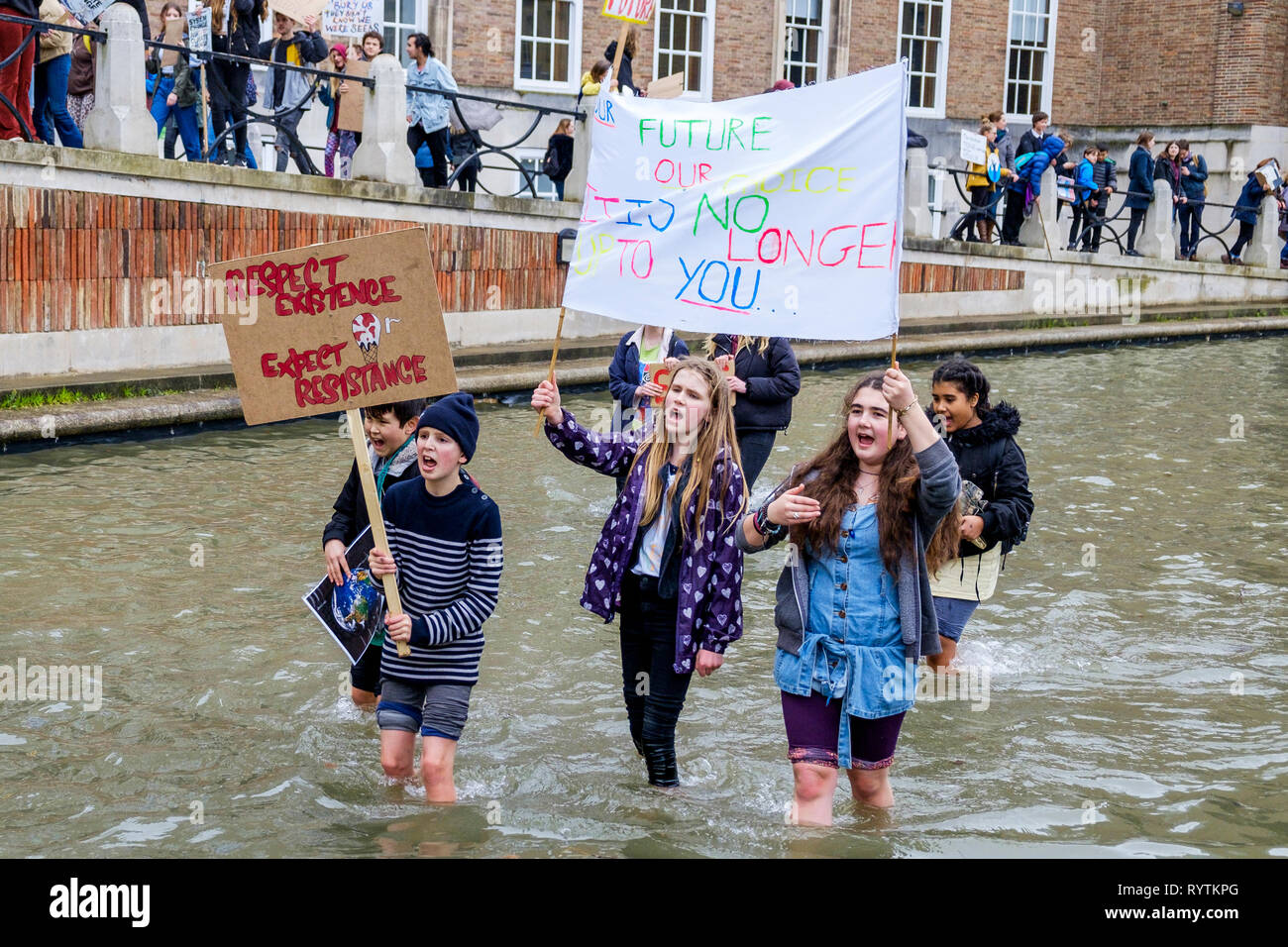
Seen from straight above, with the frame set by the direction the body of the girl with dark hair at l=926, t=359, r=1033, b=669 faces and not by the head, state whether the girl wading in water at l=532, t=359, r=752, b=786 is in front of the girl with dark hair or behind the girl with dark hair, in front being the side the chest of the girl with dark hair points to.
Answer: in front

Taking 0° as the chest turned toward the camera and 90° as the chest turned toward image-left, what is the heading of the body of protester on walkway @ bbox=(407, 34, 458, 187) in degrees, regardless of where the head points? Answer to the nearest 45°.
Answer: approximately 45°

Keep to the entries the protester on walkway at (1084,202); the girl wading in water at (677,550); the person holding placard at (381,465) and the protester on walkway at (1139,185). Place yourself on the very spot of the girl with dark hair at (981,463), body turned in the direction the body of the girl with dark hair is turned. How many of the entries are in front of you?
2

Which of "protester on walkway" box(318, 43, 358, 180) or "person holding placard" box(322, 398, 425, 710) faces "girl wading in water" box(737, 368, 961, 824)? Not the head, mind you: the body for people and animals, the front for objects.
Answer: the protester on walkway

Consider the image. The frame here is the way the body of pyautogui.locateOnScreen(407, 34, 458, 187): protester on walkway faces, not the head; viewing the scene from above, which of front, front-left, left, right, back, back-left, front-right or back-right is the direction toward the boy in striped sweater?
front-left

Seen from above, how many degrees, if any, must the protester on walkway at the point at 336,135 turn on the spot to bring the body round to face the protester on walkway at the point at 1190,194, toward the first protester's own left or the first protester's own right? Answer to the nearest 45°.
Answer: approximately 135° to the first protester's own left

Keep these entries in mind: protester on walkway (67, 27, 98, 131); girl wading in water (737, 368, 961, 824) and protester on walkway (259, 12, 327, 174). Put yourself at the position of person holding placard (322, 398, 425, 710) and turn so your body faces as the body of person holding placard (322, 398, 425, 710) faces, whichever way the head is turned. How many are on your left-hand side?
1

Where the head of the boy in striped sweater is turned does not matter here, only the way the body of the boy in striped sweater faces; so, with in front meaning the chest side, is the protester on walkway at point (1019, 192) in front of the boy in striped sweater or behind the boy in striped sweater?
behind

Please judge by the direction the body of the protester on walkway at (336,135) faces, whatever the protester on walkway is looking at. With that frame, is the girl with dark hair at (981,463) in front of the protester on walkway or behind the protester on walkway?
in front

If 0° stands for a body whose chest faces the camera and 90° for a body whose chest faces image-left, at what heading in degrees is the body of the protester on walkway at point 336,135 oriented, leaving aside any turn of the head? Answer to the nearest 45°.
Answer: approximately 0°
